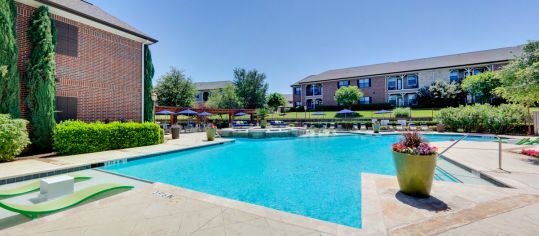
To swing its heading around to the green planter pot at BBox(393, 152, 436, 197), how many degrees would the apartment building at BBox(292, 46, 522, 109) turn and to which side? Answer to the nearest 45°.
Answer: approximately 45° to its left

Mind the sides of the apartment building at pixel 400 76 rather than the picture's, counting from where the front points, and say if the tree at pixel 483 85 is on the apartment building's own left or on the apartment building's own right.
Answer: on the apartment building's own left

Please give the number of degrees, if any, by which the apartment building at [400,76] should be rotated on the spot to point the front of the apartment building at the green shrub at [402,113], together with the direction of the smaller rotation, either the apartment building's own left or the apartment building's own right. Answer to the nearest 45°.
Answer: approximately 45° to the apartment building's own left

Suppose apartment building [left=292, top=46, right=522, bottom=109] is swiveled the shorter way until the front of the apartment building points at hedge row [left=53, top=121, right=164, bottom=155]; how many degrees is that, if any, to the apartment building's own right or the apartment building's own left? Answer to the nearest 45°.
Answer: approximately 45° to the apartment building's own left

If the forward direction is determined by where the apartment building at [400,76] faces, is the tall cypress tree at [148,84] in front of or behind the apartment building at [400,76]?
in front

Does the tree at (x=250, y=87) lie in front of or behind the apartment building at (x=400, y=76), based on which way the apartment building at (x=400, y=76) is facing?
in front

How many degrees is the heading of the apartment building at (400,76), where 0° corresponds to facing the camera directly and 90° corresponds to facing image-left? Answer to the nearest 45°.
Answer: approximately 45°
